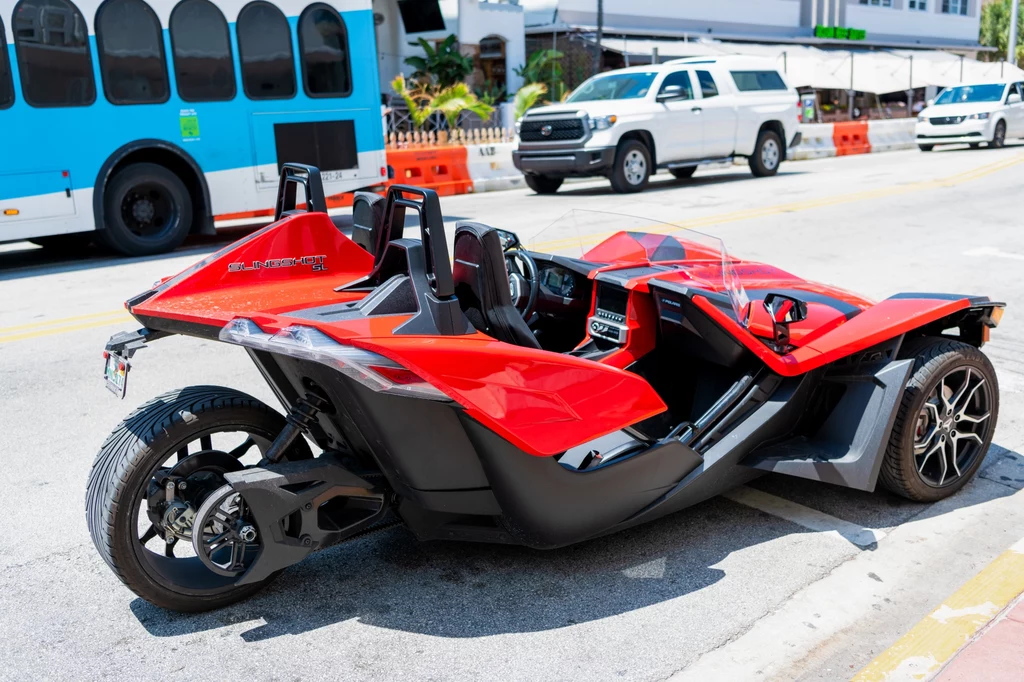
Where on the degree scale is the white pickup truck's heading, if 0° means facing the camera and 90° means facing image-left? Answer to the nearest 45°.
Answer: approximately 45°

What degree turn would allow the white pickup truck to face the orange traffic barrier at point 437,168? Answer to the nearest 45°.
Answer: approximately 45° to its right

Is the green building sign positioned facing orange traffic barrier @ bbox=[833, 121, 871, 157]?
yes

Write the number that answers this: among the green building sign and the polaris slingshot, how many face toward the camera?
1

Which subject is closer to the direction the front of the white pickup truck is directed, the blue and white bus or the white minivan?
the blue and white bus

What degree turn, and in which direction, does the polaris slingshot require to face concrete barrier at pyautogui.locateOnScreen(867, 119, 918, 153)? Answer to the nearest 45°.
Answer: approximately 45° to its left

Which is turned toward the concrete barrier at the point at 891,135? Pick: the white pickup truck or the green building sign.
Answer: the green building sign

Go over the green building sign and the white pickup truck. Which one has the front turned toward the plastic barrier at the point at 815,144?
the green building sign

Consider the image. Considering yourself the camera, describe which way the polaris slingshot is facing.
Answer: facing away from the viewer and to the right of the viewer
